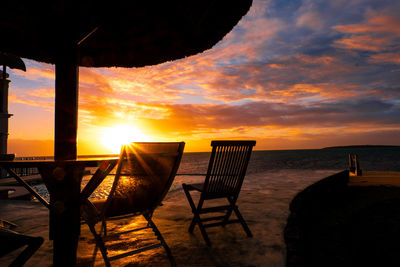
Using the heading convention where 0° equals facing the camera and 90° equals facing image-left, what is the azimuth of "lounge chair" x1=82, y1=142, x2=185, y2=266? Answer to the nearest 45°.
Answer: approximately 135°

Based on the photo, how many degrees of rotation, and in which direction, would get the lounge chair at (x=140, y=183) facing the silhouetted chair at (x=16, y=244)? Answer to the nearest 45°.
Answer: approximately 90° to its left

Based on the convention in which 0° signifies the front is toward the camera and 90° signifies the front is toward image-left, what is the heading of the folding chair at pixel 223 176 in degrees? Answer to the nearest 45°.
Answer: approximately 135°

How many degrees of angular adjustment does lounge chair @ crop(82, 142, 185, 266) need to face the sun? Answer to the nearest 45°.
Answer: approximately 45° to its right

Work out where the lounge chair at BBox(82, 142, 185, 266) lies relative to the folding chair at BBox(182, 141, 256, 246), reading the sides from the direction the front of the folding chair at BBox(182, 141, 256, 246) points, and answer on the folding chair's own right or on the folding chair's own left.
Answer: on the folding chair's own left

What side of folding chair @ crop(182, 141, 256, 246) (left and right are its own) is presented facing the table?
left

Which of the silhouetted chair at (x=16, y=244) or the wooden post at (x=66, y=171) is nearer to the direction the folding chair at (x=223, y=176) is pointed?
the wooden post
